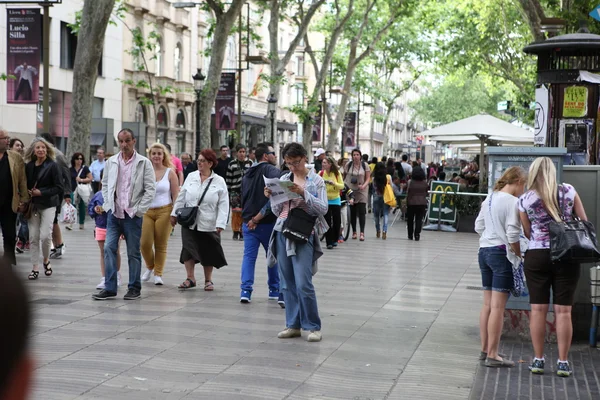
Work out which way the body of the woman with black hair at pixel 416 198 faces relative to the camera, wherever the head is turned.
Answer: away from the camera

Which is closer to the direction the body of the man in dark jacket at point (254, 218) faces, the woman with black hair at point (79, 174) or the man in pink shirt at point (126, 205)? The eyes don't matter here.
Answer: the woman with black hair

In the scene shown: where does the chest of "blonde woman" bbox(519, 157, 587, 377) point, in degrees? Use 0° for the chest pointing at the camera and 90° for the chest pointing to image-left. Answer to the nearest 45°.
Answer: approximately 180°

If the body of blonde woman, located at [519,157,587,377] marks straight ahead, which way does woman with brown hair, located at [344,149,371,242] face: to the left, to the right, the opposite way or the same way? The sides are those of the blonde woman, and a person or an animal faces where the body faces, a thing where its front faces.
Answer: the opposite way

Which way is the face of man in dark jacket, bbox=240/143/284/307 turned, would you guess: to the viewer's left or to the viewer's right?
to the viewer's right

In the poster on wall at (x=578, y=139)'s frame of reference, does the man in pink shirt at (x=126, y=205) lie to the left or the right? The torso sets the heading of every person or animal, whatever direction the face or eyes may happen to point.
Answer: on its right

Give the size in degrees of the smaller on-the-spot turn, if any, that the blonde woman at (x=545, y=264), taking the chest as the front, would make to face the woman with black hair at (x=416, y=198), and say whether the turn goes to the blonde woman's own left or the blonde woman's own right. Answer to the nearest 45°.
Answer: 0° — they already face them

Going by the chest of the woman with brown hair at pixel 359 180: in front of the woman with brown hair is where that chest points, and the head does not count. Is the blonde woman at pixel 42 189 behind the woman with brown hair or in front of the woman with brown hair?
in front
